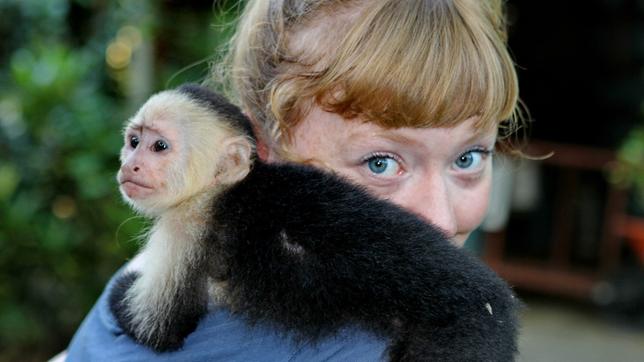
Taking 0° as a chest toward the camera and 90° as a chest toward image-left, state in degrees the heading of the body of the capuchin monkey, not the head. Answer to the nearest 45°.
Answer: approximately 90°
